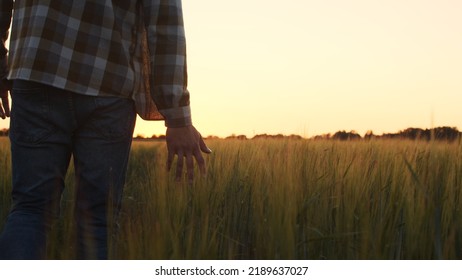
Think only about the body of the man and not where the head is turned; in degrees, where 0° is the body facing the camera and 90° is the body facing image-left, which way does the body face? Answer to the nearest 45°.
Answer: approximately 180°
